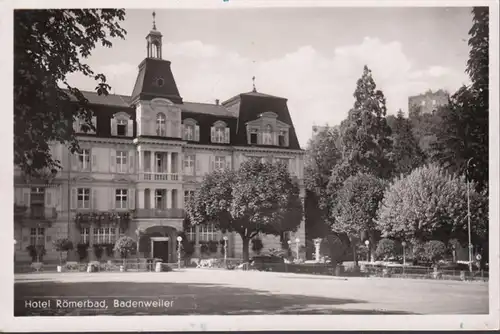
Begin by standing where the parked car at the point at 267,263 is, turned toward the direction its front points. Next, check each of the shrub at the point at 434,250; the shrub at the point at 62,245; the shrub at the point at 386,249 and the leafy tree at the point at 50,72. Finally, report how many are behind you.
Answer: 2

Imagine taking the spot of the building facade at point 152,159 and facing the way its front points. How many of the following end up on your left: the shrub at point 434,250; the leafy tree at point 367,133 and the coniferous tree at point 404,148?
3

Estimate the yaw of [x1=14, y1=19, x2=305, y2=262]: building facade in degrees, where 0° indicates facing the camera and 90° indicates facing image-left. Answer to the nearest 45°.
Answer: approximately 0°

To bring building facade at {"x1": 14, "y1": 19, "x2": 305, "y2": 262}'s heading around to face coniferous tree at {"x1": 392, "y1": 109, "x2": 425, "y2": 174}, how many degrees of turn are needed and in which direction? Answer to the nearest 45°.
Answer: approximately 90° to its left

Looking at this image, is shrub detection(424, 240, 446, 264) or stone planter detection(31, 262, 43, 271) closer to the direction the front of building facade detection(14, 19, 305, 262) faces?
the stone planter
